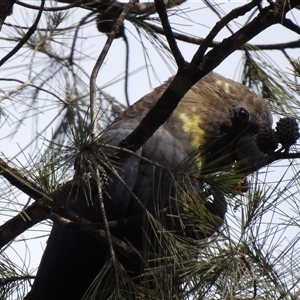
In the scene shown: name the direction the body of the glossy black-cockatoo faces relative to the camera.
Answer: to the viewer's right
